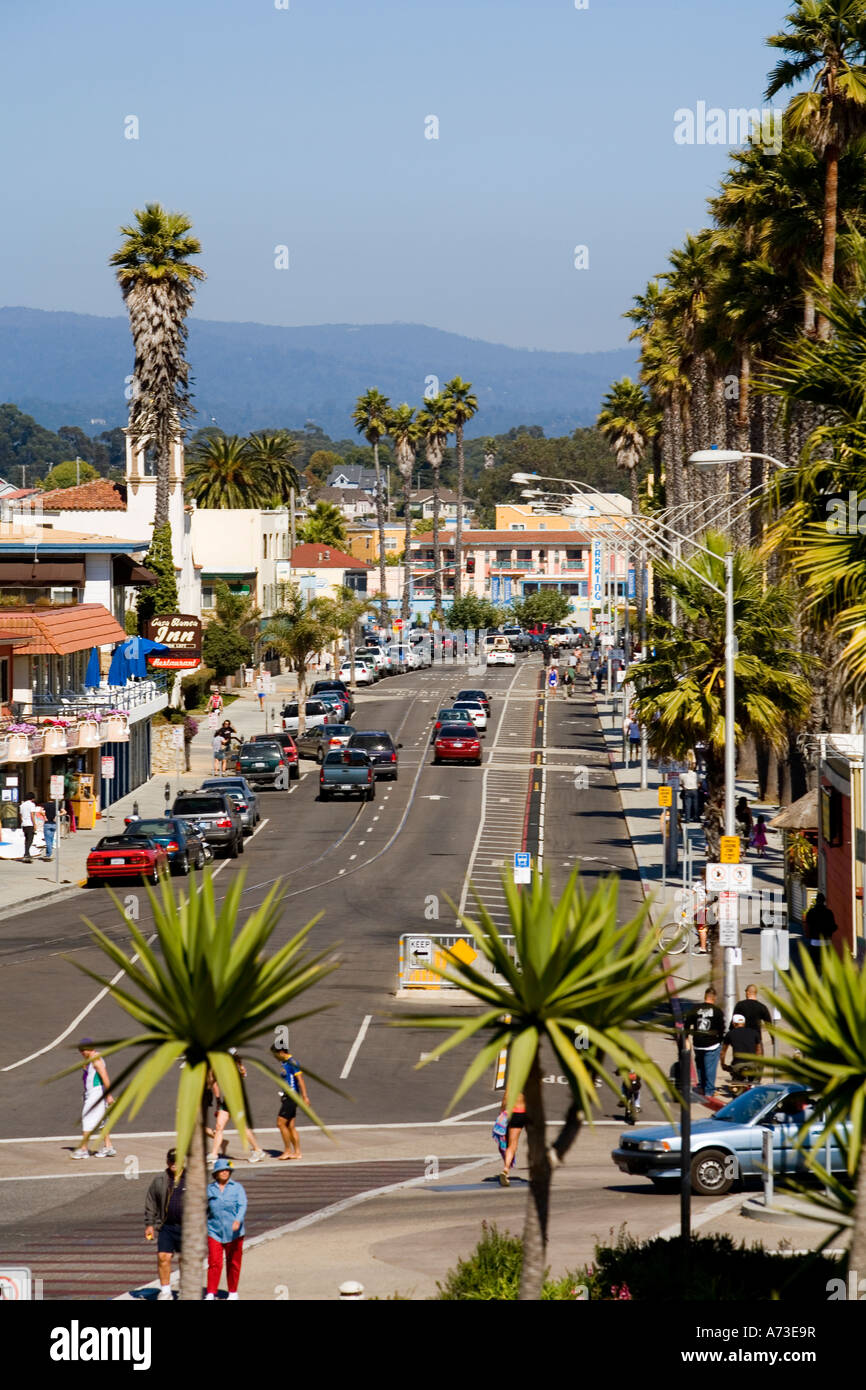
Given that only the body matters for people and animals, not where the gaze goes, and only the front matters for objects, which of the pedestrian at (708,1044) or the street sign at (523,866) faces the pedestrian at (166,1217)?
the street sign

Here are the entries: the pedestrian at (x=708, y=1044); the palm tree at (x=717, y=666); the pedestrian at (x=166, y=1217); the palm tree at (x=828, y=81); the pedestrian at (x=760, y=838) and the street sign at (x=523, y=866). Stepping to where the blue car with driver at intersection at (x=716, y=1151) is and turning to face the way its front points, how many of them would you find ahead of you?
1

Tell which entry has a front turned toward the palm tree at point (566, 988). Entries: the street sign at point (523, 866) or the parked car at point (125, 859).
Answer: the street sign

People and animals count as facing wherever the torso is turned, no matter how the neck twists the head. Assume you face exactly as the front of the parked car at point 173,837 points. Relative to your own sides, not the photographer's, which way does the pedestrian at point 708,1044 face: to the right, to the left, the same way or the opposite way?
the same way

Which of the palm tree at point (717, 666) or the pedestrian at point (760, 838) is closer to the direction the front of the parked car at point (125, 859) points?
the pedestrian

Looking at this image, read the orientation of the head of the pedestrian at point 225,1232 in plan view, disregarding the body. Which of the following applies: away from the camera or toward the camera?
toward the camera

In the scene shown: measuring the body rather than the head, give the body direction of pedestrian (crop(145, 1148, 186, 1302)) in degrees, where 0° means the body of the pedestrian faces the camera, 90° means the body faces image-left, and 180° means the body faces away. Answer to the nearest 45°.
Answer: approximately 0°

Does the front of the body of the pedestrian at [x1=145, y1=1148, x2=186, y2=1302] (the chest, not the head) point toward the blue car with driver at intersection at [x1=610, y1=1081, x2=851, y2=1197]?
no

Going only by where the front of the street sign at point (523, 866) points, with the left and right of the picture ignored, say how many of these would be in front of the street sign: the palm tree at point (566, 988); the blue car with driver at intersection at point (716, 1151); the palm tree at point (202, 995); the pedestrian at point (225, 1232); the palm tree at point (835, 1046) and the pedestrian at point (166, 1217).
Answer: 6

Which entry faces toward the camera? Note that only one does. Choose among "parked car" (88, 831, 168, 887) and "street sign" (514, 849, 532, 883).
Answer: the street sign
